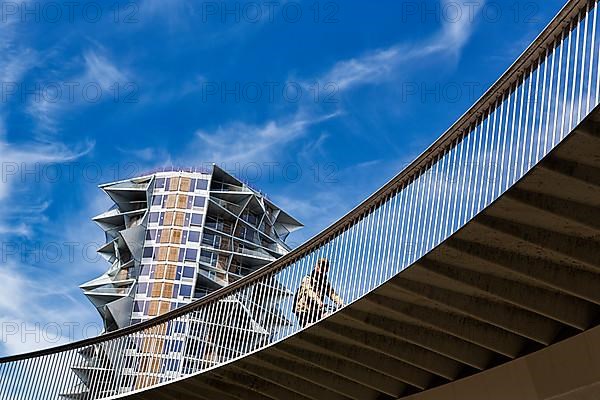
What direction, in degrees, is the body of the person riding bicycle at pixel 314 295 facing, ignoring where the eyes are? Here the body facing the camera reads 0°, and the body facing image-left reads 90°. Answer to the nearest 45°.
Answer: approximately 270°
